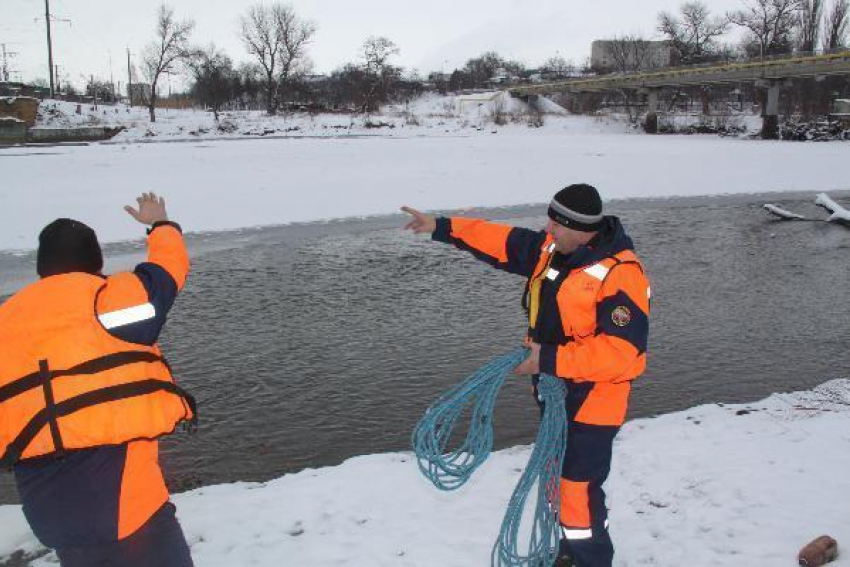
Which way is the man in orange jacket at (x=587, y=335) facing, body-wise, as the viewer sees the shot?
to the viewer's left

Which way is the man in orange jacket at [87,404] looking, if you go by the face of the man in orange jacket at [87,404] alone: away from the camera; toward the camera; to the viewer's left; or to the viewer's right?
away from the camera

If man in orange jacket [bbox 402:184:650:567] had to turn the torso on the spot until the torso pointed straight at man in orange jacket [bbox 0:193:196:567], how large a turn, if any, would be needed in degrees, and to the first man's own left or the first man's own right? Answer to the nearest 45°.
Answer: approximately 45° to the first man's own left

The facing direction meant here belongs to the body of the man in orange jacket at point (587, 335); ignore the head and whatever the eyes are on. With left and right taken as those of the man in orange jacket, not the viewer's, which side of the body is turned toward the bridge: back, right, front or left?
right

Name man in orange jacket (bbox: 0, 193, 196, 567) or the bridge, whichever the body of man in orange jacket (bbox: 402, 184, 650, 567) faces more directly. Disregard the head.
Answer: the man in orange jacket

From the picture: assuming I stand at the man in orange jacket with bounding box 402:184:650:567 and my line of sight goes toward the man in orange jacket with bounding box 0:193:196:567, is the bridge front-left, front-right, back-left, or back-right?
back-right
